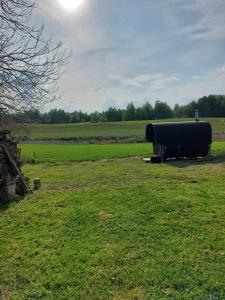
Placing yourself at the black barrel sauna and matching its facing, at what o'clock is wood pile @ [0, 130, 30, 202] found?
The wood pile is roughly at 10 o'clock from the black barrel sauna.

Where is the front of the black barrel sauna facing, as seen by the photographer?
facing to the left of the viewer
